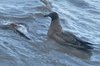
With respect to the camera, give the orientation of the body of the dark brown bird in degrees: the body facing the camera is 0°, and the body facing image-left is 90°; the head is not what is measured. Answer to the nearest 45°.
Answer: approximately 90°

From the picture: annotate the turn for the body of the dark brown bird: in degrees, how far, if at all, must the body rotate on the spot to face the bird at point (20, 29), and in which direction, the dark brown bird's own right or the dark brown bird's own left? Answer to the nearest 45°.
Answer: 0° — it already faces it
